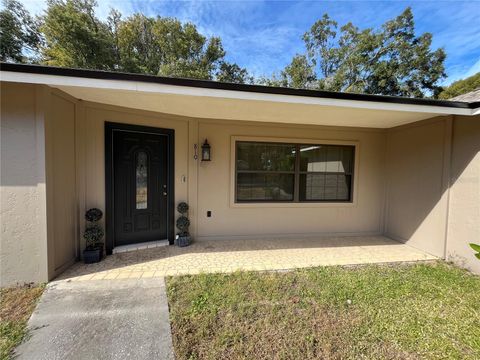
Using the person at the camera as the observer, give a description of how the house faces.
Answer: facing the viewer

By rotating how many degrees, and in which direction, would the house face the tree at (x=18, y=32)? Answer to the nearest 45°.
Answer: approximately 135° to its right

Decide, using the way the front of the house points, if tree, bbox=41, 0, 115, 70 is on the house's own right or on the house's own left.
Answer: on the house's own right

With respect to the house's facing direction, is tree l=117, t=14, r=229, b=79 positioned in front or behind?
behind
